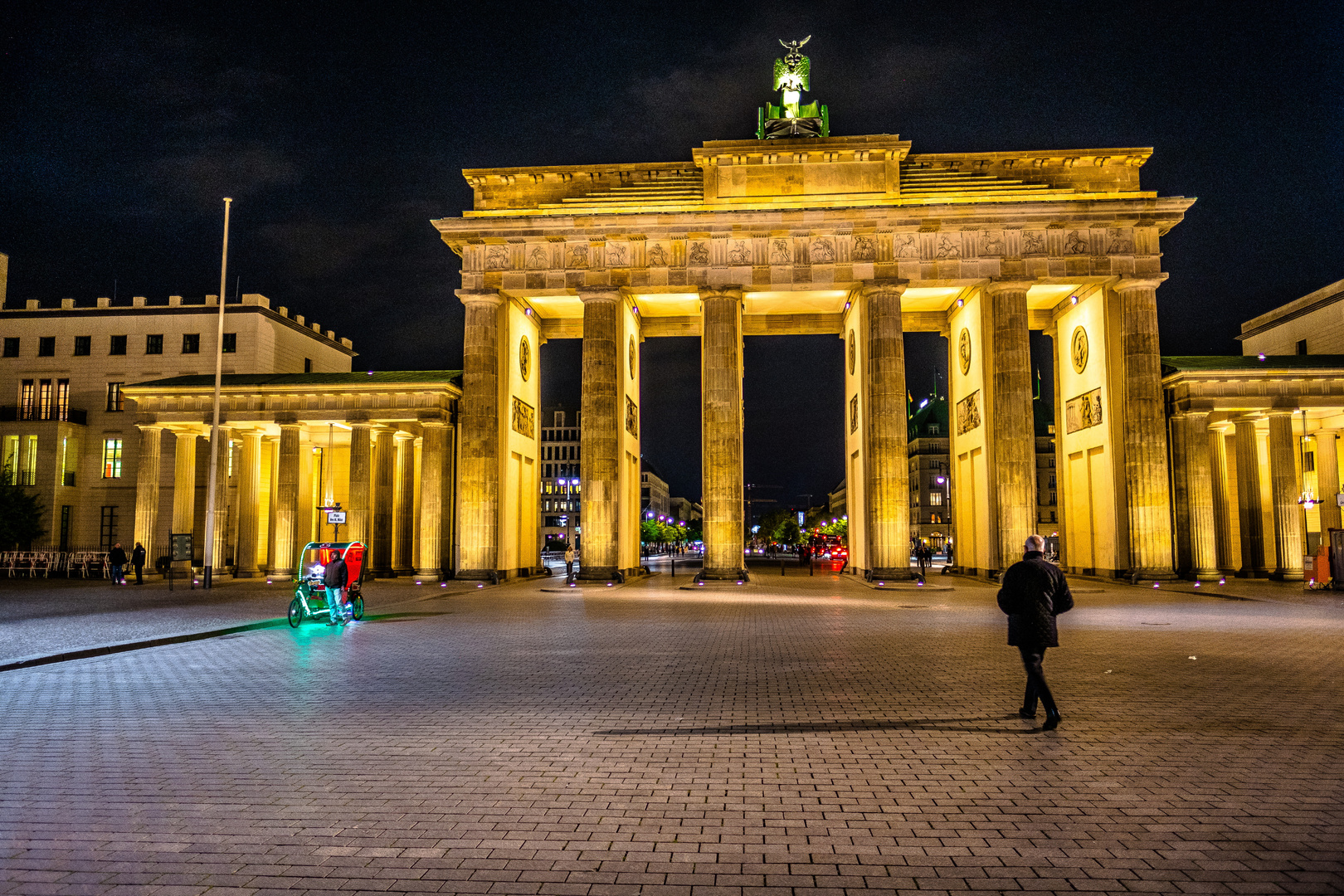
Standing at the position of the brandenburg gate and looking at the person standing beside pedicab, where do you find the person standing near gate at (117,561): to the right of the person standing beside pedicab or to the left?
right

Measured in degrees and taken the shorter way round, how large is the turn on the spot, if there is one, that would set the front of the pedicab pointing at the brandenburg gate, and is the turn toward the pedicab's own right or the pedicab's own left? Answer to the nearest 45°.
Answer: approximately 180°

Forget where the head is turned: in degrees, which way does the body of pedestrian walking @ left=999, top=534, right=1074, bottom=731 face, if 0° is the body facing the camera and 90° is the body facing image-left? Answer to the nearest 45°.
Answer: approximately 180°

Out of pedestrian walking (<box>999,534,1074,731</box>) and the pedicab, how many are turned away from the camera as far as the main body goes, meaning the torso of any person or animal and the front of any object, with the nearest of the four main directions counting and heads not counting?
1

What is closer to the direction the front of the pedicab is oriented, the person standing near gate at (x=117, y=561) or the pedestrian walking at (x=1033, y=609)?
the pedestrian walking

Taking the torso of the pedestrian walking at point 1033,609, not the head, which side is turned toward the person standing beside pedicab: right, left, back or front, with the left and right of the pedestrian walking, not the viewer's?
left

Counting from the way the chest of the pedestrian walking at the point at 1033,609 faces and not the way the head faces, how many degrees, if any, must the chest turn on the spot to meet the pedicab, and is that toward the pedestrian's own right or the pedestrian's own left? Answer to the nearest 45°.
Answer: approximately 90° to the pedestrian's own left

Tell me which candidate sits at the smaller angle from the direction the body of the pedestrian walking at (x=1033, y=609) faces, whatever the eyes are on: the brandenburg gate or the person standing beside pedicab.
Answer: the brandenburg gate

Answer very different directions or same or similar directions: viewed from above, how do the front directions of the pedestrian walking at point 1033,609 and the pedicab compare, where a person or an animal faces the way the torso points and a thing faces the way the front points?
very different directions

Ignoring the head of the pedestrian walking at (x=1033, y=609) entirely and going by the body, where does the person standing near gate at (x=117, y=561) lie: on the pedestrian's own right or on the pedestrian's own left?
on the pedestrian's own left

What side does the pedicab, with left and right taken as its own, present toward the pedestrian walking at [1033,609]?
left

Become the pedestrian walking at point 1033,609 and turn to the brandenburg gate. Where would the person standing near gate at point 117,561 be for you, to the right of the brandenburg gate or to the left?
left

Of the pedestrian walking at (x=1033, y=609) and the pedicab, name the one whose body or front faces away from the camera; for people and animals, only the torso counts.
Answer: the pedestrian walking

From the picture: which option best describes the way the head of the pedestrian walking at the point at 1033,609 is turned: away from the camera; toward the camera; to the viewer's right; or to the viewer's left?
away from the camera

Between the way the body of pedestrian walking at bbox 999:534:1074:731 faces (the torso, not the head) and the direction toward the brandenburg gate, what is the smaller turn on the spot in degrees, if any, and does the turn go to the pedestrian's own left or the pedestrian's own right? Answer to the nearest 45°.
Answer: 0° — they already face it
